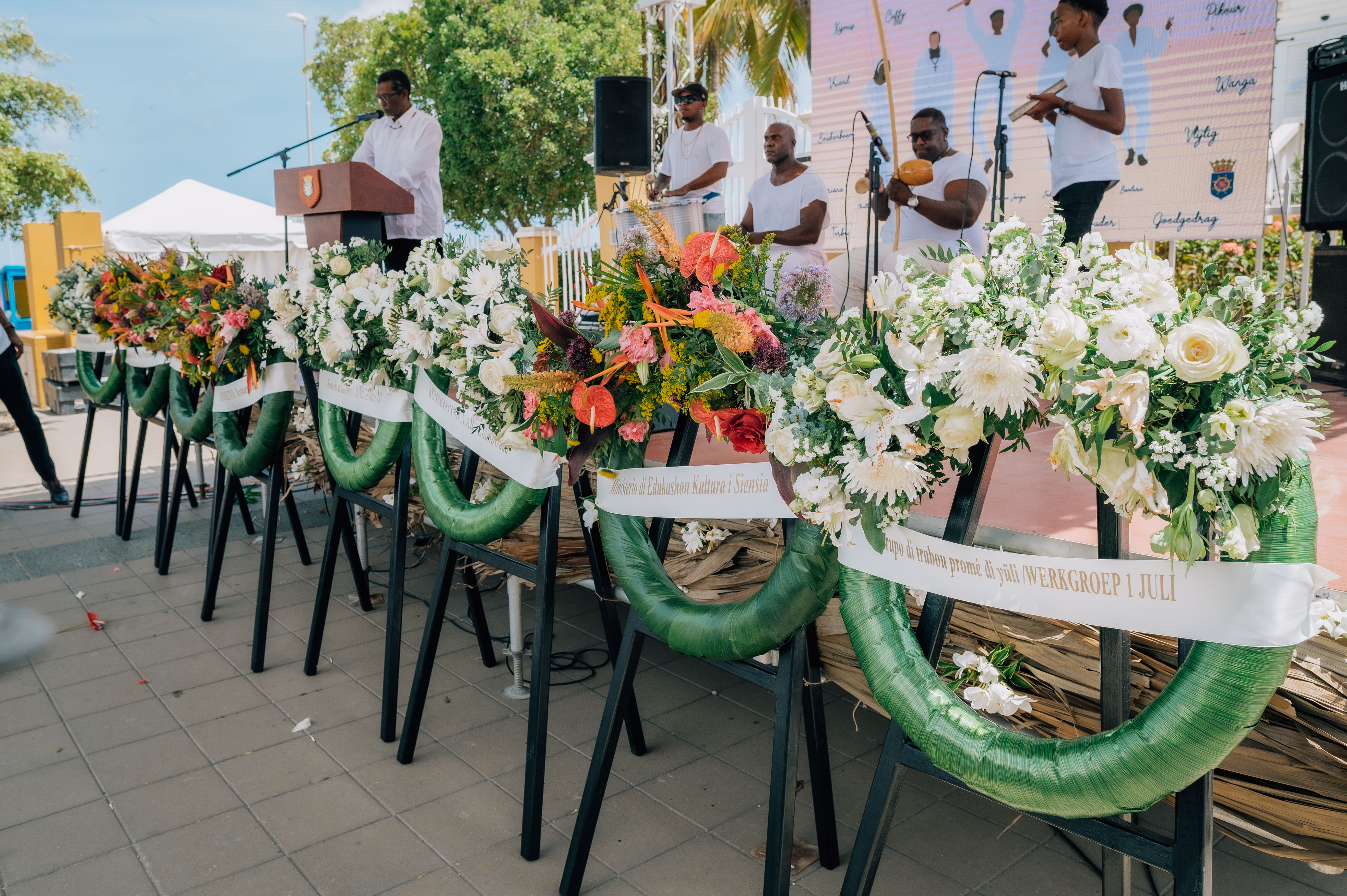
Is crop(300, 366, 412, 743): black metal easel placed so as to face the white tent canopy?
no

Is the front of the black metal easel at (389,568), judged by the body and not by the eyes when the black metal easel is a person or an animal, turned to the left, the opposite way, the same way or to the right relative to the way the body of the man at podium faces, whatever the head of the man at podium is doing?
the same way

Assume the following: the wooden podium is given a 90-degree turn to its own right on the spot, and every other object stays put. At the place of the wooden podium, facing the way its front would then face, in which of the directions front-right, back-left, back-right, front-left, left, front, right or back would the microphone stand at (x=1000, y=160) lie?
back-right

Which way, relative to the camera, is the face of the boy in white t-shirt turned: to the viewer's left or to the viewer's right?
to the viewer's left

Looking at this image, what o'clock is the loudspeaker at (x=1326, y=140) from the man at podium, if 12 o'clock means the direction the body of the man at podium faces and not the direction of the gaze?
The loudspeaker is roughly at 8 o'clock from the man at podium.

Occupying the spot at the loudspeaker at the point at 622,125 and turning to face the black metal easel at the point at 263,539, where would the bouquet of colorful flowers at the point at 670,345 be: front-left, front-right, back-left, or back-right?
front-left

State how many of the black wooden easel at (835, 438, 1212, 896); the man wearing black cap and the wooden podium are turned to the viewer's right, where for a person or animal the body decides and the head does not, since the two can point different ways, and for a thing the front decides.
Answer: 0

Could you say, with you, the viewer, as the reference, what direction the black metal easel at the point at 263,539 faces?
facing the viewer and to the left of the viewer

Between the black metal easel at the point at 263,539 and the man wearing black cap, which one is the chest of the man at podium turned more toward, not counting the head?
the black metal easel

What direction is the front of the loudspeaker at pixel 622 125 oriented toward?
toward the camera

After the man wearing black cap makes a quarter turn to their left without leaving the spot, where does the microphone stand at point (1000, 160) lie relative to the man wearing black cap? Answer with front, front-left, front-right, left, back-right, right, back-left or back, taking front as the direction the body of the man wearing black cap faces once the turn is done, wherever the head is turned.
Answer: front

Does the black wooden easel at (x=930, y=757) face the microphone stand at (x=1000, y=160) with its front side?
no

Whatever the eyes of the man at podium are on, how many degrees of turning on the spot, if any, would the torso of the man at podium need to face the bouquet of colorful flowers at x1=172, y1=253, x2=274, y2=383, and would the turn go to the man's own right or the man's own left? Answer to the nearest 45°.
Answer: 0° — they already face it

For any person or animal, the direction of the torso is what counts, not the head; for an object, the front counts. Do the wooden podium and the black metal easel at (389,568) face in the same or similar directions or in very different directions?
same or similar directions

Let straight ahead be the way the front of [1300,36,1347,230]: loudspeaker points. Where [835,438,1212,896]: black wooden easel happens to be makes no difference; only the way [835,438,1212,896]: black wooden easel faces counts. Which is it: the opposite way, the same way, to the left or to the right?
the same way

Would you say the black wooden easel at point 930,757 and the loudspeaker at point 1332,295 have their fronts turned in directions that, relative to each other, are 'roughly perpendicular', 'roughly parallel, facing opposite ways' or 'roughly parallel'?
roughly parallel

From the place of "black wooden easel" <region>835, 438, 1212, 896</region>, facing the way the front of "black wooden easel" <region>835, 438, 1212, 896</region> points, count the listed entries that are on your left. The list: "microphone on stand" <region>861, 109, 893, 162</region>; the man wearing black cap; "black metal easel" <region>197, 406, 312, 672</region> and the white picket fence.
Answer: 0
